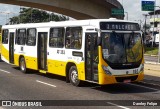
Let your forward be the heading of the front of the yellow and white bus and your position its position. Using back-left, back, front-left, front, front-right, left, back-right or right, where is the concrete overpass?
back-left

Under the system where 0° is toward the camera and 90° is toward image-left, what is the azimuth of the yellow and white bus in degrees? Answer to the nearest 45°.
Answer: approximately 315°
